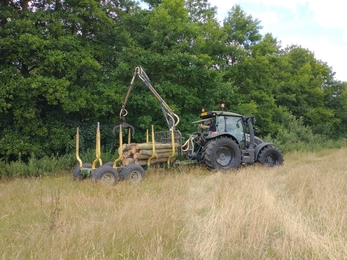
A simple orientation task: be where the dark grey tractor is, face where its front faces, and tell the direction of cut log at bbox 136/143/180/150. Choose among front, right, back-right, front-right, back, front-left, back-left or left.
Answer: back

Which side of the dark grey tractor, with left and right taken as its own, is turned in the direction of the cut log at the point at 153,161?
back

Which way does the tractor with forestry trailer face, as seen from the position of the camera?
facing away from the viewer and to the right of the viewer
